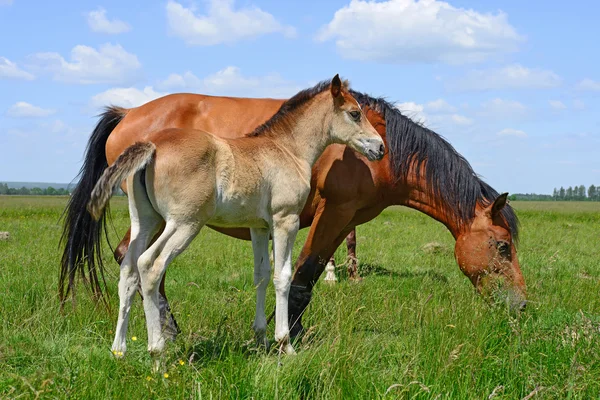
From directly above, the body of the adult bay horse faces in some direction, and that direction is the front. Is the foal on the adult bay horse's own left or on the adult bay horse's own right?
on the adult bay horse's own right

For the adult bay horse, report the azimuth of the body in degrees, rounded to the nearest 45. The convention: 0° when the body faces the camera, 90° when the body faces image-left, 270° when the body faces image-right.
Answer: approximately 270°
